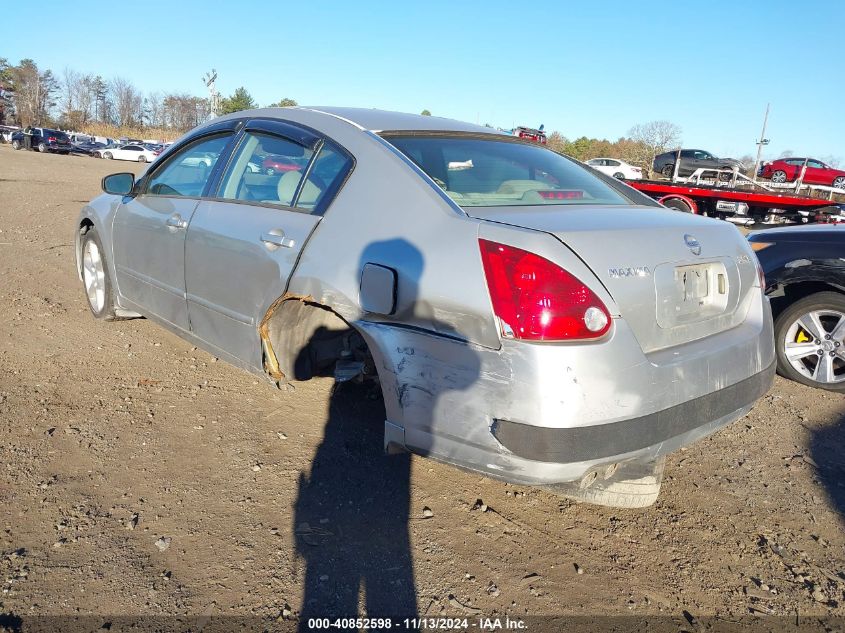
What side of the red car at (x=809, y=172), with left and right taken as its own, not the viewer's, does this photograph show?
right

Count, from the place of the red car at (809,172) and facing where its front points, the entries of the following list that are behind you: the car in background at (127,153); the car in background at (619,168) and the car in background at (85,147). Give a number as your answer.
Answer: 3

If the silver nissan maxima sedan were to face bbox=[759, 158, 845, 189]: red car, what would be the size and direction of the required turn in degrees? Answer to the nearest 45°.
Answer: approximately 90° to its right

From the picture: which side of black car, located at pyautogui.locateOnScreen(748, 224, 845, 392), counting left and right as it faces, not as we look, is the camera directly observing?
left

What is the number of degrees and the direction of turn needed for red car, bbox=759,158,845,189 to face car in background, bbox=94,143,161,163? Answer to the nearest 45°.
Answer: approximately 180°

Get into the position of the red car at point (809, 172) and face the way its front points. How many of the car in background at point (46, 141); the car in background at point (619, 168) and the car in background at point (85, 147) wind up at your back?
3
